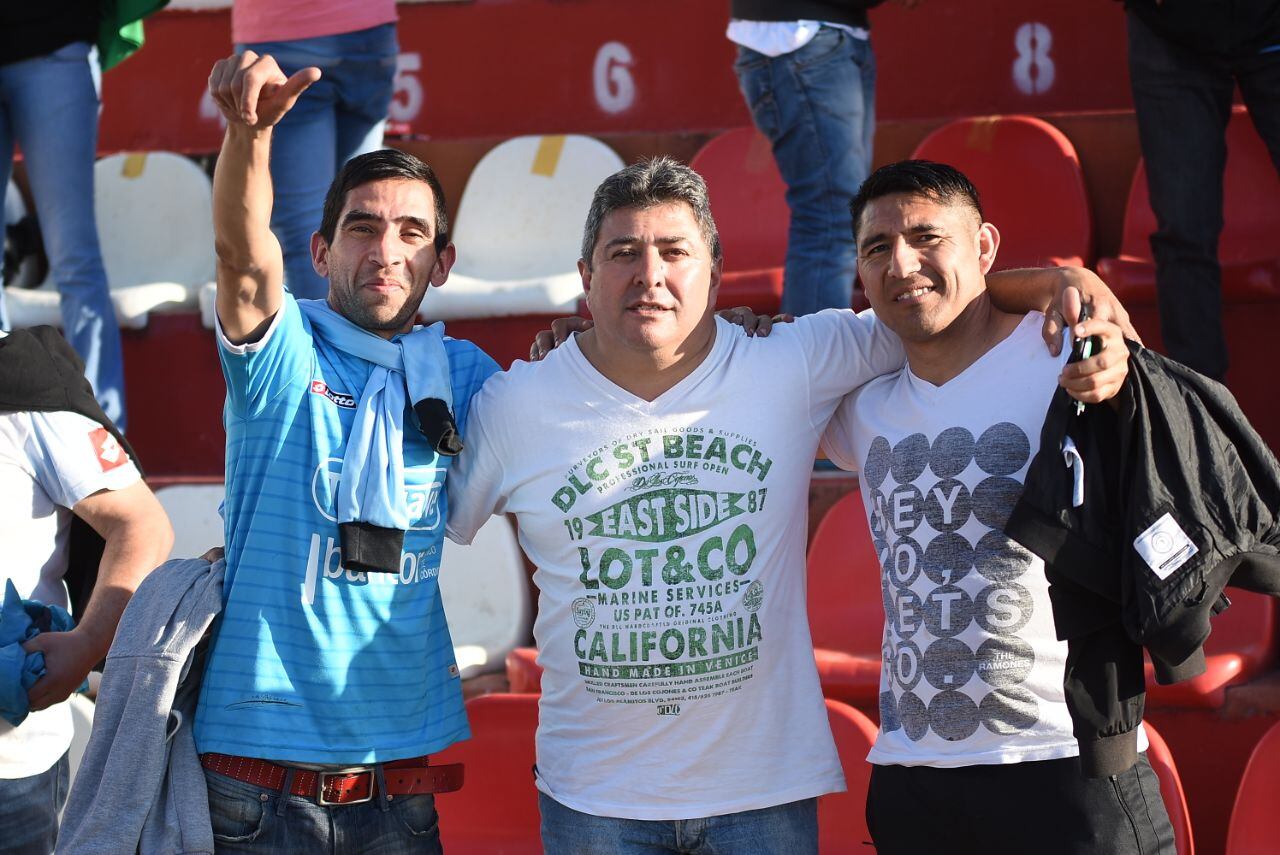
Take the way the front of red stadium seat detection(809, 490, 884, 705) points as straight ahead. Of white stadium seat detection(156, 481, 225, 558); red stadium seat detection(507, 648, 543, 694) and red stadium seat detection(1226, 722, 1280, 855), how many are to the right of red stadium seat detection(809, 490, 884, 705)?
2

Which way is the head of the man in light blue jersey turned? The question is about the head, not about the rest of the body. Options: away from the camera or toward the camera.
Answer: toward the camera

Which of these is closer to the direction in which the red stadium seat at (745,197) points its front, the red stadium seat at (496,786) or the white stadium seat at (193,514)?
the red stadium seat

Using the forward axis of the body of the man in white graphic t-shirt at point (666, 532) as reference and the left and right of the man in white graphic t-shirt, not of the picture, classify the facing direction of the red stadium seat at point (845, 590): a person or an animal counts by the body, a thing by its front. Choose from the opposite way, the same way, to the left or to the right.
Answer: the same way

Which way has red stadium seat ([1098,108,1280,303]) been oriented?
toward the camera

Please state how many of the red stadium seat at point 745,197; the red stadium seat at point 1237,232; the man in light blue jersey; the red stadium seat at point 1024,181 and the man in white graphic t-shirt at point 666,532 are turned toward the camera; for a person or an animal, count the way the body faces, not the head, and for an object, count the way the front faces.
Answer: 5

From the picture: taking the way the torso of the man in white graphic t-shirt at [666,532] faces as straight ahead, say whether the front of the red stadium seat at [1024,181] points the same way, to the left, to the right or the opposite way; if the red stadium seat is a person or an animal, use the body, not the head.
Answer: the same way

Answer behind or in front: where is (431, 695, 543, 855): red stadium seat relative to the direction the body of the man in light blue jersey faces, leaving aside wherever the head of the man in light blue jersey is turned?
behind

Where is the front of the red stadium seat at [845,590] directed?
toward the camera

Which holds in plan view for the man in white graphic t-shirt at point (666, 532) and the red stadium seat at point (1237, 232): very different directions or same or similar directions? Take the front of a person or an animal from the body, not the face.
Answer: same or similar directions

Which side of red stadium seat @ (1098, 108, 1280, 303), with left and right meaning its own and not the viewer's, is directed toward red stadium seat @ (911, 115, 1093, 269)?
right

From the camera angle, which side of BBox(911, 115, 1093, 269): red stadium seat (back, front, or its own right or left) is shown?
front

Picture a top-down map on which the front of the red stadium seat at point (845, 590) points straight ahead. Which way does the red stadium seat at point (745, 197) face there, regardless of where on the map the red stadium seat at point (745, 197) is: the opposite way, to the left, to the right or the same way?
the same way

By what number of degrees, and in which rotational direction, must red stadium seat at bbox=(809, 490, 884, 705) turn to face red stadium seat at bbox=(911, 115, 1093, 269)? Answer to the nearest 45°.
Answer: approximately 135° to its left

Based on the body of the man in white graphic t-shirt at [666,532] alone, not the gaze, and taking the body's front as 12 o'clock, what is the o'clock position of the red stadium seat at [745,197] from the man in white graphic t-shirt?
The red stadium seat is roughly at 6 o'clock from the man in white graphic t-shirt.

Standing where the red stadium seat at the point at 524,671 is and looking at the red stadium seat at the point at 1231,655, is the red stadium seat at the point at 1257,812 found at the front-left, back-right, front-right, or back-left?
front-right

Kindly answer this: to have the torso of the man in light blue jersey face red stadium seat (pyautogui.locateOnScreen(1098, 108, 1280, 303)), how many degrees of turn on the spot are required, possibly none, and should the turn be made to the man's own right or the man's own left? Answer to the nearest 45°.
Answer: approximately 135° to the man's own left

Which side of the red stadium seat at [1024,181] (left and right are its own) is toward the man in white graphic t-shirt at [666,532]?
front

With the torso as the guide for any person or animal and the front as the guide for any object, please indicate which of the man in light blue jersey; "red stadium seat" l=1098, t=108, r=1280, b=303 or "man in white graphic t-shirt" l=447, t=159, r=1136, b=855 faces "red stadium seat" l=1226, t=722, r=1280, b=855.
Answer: "red stadium seat" l=1098, t=108, r=1280, b=303

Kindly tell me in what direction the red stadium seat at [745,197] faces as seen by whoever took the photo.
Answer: facing the viewer
